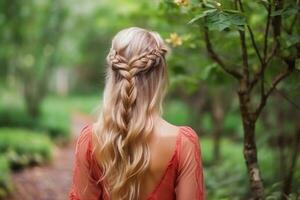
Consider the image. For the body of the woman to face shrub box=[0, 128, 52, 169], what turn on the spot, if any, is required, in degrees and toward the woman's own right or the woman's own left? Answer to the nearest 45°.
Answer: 0° — they already face it

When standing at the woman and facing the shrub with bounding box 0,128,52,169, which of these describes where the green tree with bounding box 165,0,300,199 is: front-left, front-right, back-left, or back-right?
front-right

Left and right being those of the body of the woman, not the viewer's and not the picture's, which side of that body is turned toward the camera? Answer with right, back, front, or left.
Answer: back

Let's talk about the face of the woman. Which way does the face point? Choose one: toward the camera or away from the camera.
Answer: away from the camera

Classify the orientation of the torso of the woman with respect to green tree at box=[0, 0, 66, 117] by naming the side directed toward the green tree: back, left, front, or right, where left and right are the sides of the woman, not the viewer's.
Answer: front
